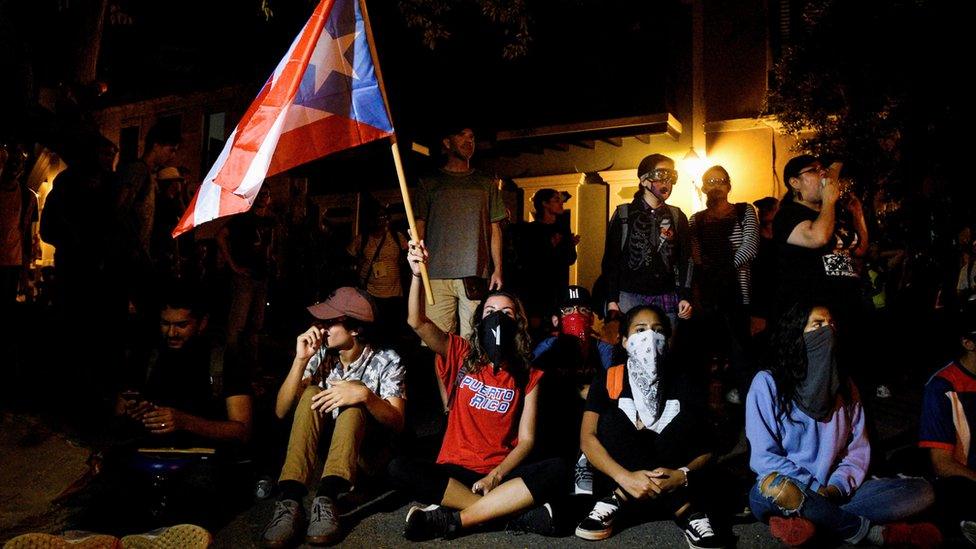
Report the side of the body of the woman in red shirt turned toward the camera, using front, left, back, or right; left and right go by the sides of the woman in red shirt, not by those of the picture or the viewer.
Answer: front

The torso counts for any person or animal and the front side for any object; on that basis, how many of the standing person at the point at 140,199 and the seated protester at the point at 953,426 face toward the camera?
1

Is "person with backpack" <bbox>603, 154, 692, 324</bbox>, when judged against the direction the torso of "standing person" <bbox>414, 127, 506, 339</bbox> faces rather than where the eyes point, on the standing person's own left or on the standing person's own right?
on the standing person's own left

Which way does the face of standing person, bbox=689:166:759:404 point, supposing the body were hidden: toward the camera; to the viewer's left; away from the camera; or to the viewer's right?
toward the camera

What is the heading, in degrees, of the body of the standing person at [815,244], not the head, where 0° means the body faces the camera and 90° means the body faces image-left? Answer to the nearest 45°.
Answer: approximately 315°

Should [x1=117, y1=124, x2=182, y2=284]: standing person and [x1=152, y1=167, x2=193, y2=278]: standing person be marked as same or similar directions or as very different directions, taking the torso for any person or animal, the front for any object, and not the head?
same or similar directions

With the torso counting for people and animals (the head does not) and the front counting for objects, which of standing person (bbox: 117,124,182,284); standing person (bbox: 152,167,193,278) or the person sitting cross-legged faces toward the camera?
the person sitting cross-legged

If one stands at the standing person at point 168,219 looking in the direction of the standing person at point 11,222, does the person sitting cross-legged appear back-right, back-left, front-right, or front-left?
back-left

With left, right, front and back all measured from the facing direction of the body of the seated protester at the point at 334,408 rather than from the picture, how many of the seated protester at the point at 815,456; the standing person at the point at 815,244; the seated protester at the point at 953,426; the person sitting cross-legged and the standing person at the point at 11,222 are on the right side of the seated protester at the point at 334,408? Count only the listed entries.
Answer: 1

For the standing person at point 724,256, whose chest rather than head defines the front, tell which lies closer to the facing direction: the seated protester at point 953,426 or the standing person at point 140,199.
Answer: the seated protester

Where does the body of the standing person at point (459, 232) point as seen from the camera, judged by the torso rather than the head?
toward the camera

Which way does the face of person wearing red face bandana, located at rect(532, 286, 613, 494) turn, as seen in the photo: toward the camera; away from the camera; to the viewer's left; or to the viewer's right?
toward the camera

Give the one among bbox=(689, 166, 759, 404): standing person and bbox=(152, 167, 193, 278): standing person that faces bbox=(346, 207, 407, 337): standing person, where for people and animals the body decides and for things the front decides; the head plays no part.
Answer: bbox=(152, 167, 193, 278): standing person
